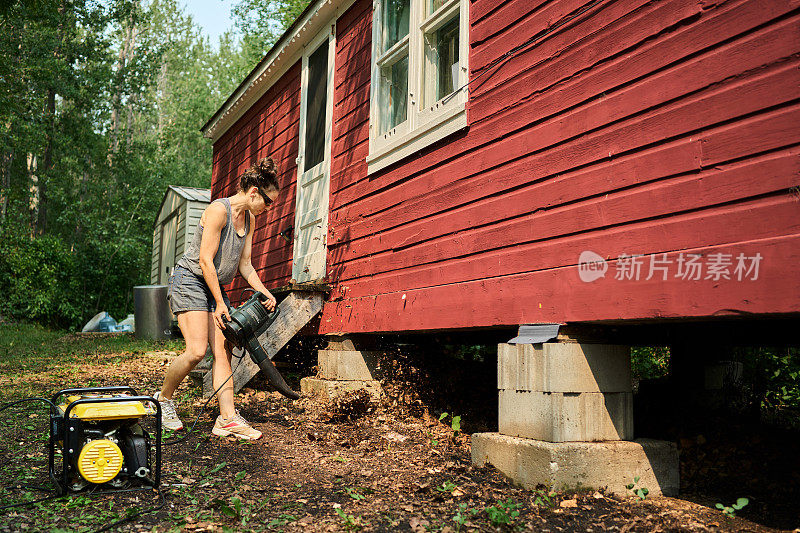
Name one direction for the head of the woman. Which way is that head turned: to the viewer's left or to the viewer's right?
to the viewer's right

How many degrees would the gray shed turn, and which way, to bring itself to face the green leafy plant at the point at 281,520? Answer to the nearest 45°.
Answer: approximately 45° to its left

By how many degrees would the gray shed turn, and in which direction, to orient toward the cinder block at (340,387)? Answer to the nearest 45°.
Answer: approximately 45° to its left

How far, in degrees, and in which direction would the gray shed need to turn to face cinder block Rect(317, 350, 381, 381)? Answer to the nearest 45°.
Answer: approximately 45° to its left

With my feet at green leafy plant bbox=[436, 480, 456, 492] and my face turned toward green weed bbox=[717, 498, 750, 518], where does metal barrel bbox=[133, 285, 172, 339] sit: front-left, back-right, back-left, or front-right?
back-left

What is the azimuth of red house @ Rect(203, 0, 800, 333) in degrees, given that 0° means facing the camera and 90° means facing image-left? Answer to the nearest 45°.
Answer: approximately 45°

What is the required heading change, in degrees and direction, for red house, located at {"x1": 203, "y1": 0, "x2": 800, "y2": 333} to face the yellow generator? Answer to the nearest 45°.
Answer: approximately 45° to its right

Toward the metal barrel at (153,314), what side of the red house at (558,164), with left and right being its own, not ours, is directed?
right
